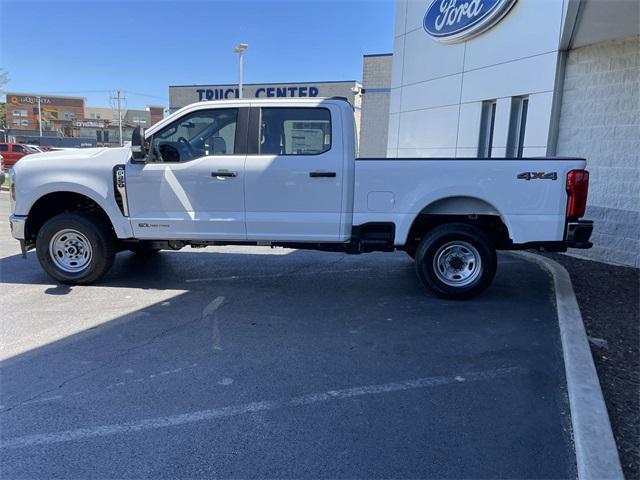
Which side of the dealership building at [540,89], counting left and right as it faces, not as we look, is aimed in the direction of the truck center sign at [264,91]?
right

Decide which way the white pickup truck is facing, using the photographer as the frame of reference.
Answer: facing to the left of the viewer

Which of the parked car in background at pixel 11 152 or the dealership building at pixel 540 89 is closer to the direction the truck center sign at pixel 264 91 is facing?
the dealership building

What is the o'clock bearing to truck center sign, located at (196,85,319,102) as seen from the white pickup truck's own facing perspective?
The truck center sign is roughly at 3 o'clock from the white pickup truck.

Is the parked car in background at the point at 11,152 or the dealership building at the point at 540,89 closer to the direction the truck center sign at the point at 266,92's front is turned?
the dealership building

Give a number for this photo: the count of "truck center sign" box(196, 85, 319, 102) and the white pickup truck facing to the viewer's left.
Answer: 1

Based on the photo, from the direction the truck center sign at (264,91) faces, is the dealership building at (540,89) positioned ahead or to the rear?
ahead

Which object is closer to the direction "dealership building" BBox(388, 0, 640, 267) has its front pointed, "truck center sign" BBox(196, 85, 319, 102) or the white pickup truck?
the white pickup truck

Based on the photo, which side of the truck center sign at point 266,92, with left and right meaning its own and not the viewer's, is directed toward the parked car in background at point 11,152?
right

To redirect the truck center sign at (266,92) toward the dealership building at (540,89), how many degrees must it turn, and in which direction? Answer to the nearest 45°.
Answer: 0° — it already faces it

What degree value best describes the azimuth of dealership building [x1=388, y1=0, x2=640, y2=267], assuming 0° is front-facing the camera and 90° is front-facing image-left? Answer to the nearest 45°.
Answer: approximately 45°

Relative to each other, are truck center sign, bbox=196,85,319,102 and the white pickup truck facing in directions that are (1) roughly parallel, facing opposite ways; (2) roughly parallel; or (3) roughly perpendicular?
roughly perpendicular

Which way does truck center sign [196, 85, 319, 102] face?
toward the camera

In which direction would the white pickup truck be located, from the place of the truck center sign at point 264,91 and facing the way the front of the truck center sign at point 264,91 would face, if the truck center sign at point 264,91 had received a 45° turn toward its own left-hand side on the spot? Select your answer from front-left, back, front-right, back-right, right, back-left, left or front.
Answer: front-right
